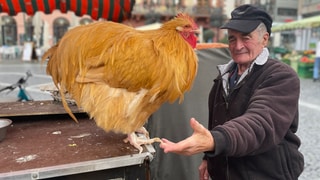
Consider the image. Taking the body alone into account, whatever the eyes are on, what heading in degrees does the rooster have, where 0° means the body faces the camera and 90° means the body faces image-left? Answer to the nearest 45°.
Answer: approximately 270°

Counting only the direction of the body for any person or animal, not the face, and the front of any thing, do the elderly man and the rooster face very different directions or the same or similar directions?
very different directions

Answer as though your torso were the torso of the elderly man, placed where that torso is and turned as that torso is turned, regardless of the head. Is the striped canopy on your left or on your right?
on your right

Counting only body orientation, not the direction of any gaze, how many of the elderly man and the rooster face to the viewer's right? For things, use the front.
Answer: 1

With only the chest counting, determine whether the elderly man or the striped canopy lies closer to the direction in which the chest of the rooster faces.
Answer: the elderly man

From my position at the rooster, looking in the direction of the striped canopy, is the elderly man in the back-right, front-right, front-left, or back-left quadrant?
back-right

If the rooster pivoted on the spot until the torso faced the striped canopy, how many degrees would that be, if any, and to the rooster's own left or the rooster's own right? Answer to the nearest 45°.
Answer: approximately 90° to the rooster's own left

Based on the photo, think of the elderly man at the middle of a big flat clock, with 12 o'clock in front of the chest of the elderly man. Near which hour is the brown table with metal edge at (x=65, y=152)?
The brown table with metal edge is roughly at 1 o'clock from the elderly man.

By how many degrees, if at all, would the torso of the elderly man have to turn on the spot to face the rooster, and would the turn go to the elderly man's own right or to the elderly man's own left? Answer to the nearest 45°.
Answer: approximately 45° to the elderly man's own right

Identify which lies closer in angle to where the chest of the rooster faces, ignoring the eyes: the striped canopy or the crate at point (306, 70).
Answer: the crate

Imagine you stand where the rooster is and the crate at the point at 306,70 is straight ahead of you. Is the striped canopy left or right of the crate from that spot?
left

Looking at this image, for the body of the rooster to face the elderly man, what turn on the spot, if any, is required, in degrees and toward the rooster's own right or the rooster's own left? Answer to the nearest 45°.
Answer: approximately 45° to the rooster's own right

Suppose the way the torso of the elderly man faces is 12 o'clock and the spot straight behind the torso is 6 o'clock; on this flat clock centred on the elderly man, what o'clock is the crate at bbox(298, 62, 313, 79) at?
The crate is roughly at 5 o'clock from the elderly man.
